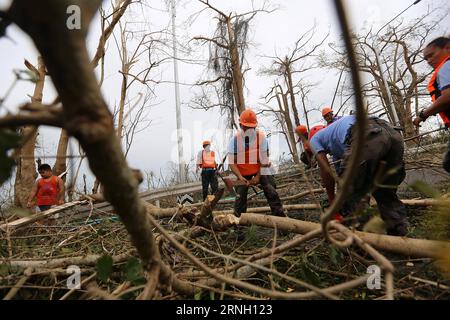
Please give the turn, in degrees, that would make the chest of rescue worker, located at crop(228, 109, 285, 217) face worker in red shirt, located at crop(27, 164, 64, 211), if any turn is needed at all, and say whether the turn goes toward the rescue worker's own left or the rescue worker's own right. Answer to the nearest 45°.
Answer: approximately 90° to the rescue worker's own right

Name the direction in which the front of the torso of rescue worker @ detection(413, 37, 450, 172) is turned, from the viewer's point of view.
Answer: to the viewer's left

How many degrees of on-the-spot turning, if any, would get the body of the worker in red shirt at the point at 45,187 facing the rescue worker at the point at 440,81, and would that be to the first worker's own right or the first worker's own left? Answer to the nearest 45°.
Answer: approximately 45° to the first worker's own left

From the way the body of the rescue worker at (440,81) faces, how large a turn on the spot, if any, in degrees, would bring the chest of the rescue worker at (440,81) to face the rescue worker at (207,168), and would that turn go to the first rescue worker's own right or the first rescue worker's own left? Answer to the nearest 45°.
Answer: approximately 45° to the first rescue worker's own right

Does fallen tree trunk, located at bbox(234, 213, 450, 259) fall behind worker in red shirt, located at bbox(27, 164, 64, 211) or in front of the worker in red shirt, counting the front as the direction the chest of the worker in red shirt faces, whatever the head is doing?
in front

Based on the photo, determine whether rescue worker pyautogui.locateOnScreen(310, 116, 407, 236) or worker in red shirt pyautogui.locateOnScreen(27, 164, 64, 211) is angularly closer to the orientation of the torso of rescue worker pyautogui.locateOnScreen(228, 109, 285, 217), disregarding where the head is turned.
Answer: the rescue worker

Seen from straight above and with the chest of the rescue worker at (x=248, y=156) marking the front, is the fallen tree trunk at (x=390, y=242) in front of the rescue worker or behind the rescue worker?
in front

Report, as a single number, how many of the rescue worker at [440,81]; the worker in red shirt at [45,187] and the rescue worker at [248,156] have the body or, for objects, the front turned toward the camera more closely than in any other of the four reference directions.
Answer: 2

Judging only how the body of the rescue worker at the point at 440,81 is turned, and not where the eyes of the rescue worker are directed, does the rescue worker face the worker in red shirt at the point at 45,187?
yes

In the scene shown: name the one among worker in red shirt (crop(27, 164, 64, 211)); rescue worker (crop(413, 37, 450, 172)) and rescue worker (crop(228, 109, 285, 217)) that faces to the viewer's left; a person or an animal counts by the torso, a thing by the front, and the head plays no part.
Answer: rescue worker (crop(413, 37, 450, 172))

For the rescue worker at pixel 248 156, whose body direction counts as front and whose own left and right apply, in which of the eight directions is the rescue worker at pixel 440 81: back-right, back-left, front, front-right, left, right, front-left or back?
front-left

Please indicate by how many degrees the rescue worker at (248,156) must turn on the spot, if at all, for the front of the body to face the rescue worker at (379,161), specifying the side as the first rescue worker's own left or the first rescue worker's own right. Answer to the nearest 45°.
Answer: approximately 45° to the first rescue worker's own left
